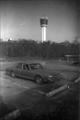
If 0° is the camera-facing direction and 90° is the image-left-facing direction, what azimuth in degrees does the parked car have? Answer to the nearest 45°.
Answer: approximately 315°
